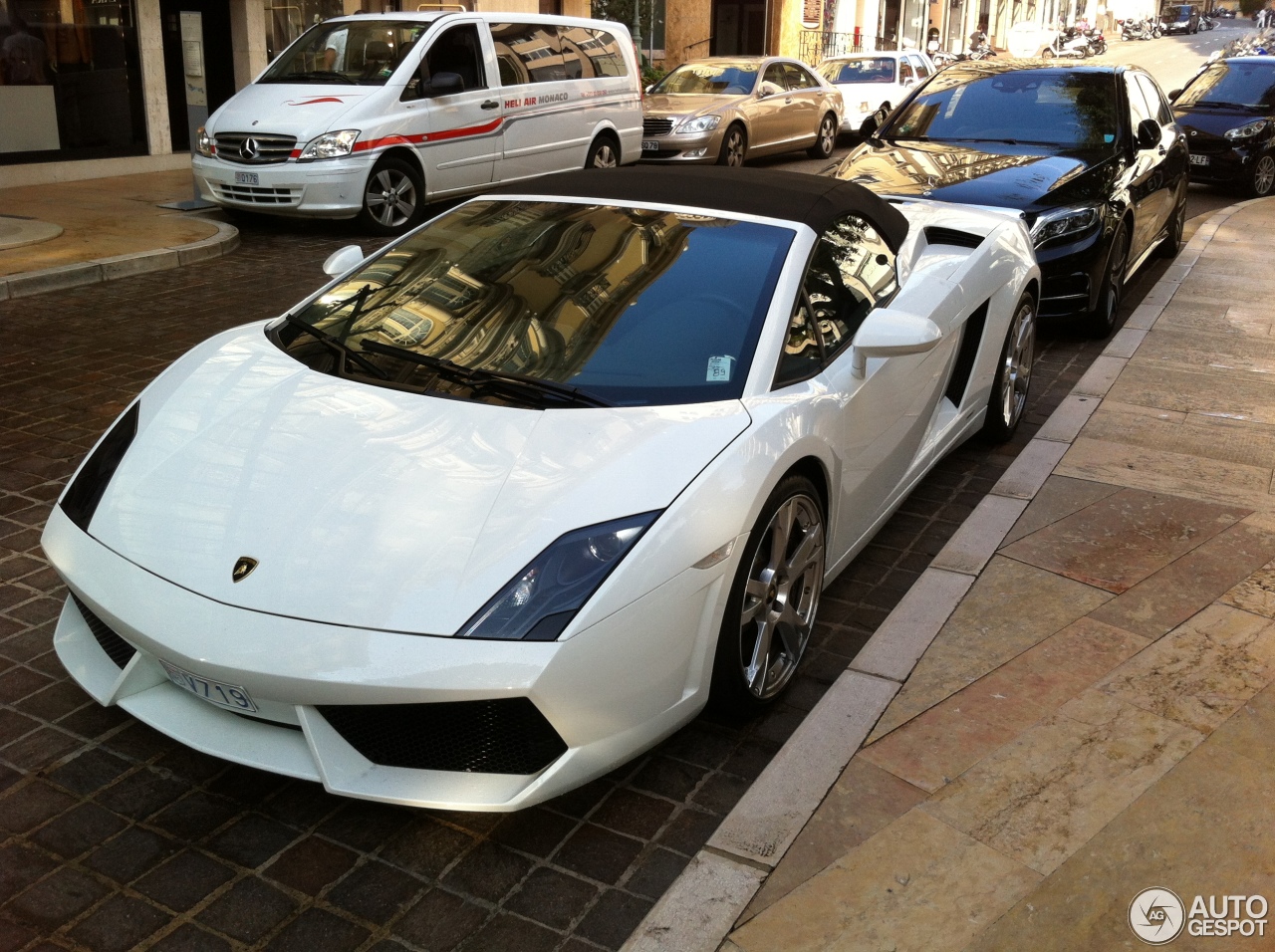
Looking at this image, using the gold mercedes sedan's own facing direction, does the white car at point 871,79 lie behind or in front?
behind

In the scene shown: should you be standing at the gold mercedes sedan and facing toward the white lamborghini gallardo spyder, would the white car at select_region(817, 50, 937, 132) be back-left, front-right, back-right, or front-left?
back-left

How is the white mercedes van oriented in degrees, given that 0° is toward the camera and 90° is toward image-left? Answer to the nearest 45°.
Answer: approximately 45°

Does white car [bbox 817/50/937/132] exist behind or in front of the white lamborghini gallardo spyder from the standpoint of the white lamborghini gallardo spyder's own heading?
behind

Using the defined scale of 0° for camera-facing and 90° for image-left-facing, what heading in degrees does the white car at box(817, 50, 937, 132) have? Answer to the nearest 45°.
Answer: approximately 45°

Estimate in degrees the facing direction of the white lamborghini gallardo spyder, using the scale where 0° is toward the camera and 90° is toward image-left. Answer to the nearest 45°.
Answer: approximately 45°

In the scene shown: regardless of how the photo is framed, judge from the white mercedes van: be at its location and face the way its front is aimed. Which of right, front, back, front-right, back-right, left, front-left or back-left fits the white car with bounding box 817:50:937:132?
back

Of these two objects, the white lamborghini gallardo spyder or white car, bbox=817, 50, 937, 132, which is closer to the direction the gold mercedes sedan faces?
the white lamborghini gallardo spyder

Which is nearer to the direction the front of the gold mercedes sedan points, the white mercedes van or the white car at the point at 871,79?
the white mercedes van

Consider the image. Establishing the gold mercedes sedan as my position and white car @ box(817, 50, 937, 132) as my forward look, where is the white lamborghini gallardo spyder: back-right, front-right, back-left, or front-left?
back-right

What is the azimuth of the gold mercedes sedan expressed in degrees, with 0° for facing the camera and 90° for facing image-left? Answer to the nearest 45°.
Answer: approximately 45°
